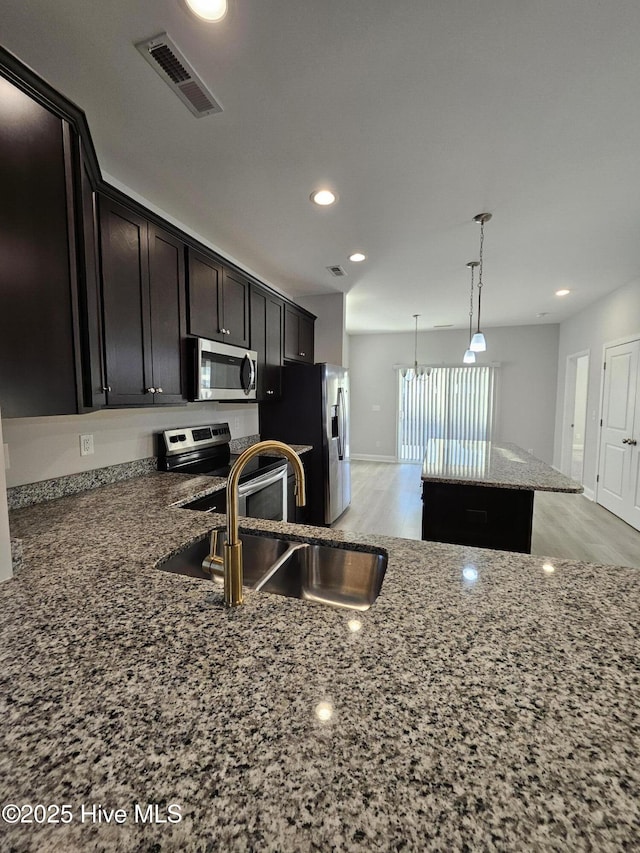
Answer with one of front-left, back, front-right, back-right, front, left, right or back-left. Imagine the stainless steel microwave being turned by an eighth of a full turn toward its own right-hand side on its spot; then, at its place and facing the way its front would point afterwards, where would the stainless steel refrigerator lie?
back-left

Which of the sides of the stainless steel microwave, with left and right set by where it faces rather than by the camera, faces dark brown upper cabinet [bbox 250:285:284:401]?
left

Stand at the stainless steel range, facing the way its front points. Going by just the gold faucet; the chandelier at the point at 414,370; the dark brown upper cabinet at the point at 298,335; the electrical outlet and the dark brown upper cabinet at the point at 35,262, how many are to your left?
2

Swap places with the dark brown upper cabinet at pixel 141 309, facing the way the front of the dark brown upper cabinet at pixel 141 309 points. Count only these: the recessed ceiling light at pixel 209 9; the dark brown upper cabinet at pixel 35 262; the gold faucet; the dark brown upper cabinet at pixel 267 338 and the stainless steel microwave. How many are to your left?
2

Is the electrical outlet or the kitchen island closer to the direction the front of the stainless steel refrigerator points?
the kitchen island

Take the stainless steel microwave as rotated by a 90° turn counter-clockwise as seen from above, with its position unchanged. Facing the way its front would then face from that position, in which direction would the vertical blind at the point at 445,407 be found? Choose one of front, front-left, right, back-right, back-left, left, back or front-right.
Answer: front

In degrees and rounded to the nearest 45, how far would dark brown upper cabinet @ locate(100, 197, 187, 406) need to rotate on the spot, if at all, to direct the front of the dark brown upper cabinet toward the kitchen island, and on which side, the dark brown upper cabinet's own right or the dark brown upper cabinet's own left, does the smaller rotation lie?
0° — it already faces it

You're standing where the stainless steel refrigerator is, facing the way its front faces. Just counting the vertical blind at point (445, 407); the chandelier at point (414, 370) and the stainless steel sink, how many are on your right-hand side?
1

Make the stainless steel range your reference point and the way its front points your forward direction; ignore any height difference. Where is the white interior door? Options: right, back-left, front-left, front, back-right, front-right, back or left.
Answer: front-left

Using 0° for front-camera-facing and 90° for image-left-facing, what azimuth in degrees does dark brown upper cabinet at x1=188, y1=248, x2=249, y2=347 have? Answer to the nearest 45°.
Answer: approximately 315°

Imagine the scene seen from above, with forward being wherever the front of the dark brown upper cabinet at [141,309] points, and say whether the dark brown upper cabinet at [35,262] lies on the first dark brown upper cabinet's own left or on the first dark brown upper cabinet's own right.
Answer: on the first dark brown upper cabinet's own right

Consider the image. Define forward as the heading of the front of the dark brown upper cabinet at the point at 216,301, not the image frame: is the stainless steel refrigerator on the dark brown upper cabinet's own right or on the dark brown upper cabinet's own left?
on the dark brown upper cabinet's own left

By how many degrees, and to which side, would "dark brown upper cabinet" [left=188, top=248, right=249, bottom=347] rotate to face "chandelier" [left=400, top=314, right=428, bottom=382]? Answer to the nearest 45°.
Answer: approximately 90° to its left

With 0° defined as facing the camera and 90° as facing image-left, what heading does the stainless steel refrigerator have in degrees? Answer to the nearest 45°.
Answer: approximately 270°
